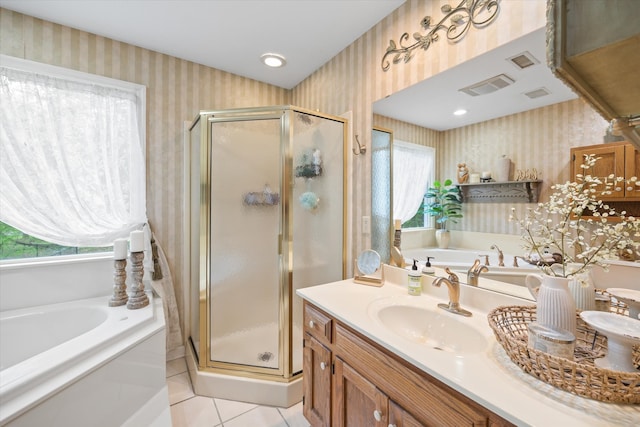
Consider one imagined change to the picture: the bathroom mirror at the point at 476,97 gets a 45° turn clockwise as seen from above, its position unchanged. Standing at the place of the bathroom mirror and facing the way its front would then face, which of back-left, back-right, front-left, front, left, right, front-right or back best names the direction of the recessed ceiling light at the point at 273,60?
front

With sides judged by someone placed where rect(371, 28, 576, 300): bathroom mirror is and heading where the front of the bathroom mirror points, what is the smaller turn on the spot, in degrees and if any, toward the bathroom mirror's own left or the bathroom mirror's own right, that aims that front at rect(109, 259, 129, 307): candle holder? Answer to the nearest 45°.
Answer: approximately 45° to the bathroom mirror's own right

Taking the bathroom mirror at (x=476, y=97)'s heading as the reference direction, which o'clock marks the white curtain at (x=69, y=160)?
The white curtain is roughly at 1 o'clock from the bathroom mirror.

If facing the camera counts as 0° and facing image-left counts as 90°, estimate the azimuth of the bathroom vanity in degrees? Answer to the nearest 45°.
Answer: approximately 45°

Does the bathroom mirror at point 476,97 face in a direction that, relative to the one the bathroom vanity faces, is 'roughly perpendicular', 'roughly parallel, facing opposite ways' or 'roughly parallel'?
roughly parallel

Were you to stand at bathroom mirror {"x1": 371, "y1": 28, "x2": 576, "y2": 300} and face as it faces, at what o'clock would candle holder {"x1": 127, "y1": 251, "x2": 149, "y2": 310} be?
The candle holder is roughly at 1 o'clock from the bathroom mirror.

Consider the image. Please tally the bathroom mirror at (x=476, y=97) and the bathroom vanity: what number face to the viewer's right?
0

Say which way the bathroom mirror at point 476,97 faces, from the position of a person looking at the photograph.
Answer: facing the viewer and to the left of the viewer
